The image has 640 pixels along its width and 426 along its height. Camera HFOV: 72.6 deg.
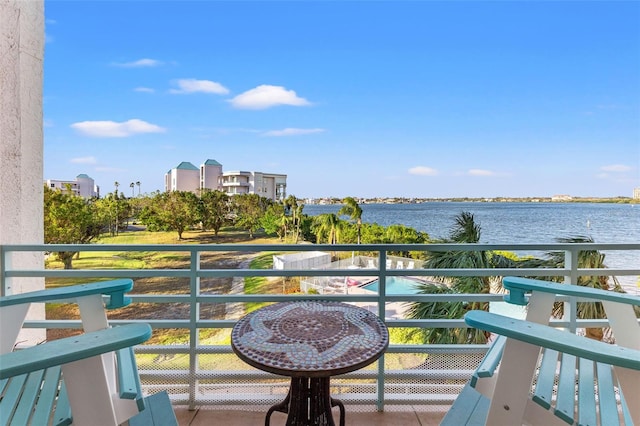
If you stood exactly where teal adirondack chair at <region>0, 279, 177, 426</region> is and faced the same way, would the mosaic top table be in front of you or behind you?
in front

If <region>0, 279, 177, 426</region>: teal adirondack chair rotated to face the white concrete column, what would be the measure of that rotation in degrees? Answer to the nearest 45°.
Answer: approximately 90° to its left

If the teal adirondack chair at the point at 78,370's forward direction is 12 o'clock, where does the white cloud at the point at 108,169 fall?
The white cloud is roughly at 9 o'clock from the teal adirondack chair.

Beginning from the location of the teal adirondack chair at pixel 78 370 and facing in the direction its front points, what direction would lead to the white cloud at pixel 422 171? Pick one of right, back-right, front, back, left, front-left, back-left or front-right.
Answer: front-left

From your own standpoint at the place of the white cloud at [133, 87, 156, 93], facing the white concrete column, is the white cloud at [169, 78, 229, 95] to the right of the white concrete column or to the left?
left

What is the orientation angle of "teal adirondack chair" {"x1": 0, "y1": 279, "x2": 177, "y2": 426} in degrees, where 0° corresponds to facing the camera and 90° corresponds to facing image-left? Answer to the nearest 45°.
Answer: approximately 270°

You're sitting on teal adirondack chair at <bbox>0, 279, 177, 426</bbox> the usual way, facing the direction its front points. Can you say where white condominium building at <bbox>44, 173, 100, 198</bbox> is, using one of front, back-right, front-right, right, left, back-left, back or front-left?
left

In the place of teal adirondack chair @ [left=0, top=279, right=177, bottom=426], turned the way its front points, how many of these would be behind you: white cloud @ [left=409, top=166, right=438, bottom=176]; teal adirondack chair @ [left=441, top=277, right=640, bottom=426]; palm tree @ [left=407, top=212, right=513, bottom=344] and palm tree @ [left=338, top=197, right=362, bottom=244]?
0

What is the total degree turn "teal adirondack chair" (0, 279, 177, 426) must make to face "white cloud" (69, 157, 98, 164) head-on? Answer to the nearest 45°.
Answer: approximately 90° to its left

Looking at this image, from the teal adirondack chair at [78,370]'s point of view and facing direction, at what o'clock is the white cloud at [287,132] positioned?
The white cloud is roughly at 10 o'clock from the teal adirondack chair.

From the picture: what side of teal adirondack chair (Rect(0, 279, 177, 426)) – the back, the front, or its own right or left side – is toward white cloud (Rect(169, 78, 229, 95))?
left

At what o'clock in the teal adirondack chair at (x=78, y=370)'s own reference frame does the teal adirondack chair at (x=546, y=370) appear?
the teal adirondack chair at (x=546, y=370) is roughly at 1 o'clock from the teal adirondack chair at (x=78, y=370).

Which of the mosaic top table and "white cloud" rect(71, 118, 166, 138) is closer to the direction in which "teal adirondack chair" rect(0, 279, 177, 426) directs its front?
the mosaic top table
